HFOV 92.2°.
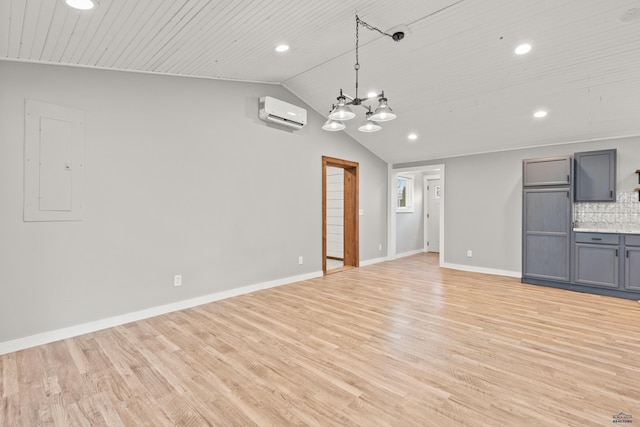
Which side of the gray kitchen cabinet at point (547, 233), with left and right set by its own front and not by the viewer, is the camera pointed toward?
front

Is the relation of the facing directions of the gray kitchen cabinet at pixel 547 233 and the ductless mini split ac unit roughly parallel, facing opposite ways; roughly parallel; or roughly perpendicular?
roughly perpendicular

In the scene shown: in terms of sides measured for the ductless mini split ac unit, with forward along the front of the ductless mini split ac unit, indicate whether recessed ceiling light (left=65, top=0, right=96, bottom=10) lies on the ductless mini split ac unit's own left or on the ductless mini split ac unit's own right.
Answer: on the ductless mini split ac unit's own right

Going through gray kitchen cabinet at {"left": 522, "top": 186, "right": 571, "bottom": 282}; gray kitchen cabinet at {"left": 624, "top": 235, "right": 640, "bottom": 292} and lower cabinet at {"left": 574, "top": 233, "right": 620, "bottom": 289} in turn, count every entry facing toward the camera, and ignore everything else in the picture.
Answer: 3

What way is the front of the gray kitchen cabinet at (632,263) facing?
toward the camera

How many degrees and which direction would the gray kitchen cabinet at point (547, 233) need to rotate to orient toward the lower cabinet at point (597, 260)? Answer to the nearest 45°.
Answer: approximately 90° to its left

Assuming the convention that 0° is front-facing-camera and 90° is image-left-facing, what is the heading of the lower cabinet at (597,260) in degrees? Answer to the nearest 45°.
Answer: approximately 0°

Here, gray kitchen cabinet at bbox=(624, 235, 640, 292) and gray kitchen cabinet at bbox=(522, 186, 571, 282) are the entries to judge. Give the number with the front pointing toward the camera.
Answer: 2

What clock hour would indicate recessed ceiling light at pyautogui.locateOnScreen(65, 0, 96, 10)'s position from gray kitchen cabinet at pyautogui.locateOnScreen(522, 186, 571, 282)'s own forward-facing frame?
The recessed ceiling light is roughly at 1 o'clock from the gray kitchen cabinet.

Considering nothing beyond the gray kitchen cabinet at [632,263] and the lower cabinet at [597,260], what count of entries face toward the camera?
2

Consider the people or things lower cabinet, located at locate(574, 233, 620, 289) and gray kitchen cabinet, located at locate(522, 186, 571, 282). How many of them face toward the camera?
2

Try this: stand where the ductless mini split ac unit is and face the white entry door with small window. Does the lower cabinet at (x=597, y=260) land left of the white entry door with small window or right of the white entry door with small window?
right

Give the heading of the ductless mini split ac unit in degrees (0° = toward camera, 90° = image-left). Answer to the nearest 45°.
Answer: approximately 315°
